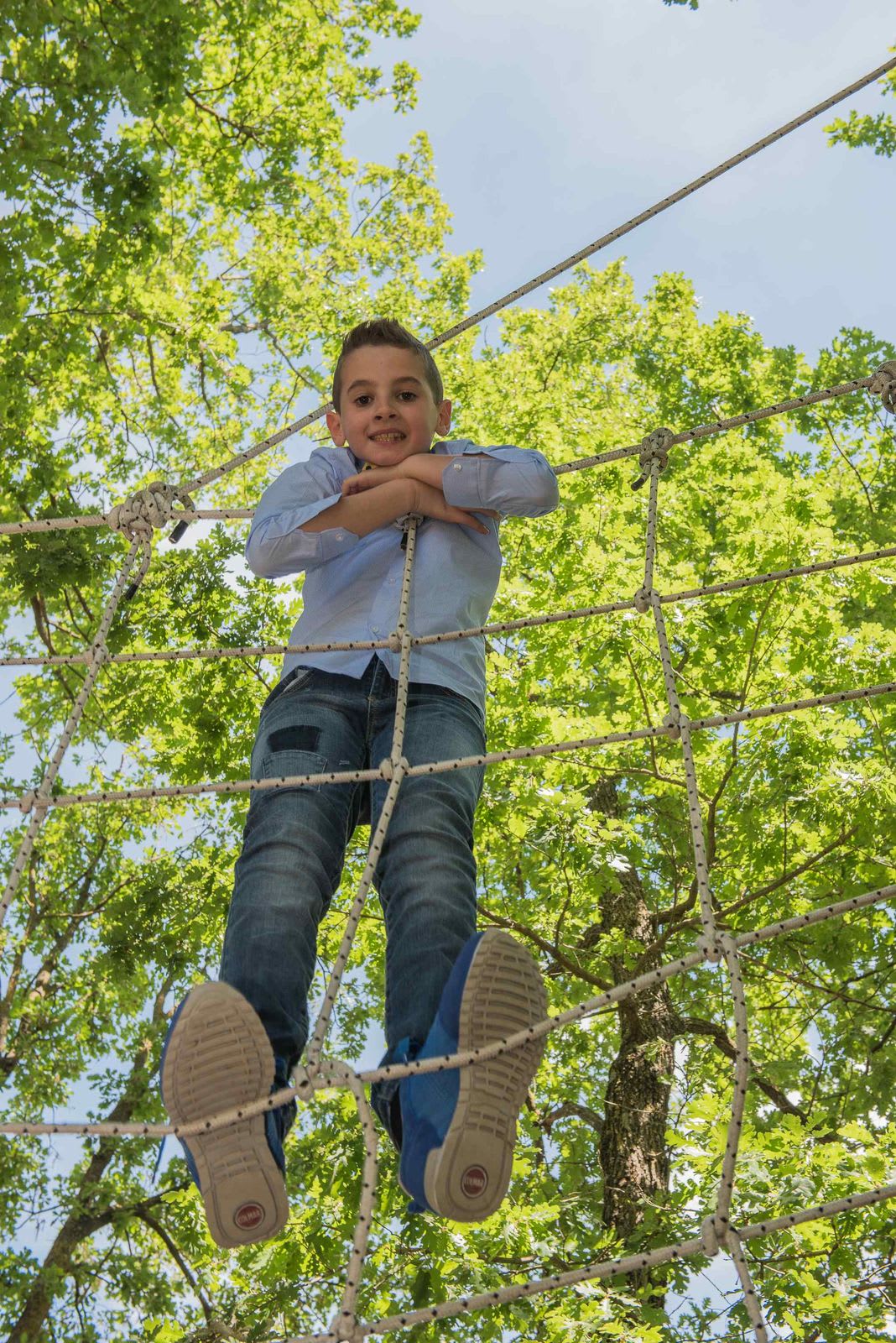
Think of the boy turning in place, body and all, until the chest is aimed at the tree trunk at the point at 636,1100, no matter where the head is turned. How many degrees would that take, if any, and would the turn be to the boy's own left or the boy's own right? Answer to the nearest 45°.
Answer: approximately 180°

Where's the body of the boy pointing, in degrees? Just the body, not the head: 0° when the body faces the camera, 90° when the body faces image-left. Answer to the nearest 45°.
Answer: approximately 0°

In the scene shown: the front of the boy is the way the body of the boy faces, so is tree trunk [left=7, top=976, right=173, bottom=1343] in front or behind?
behind
